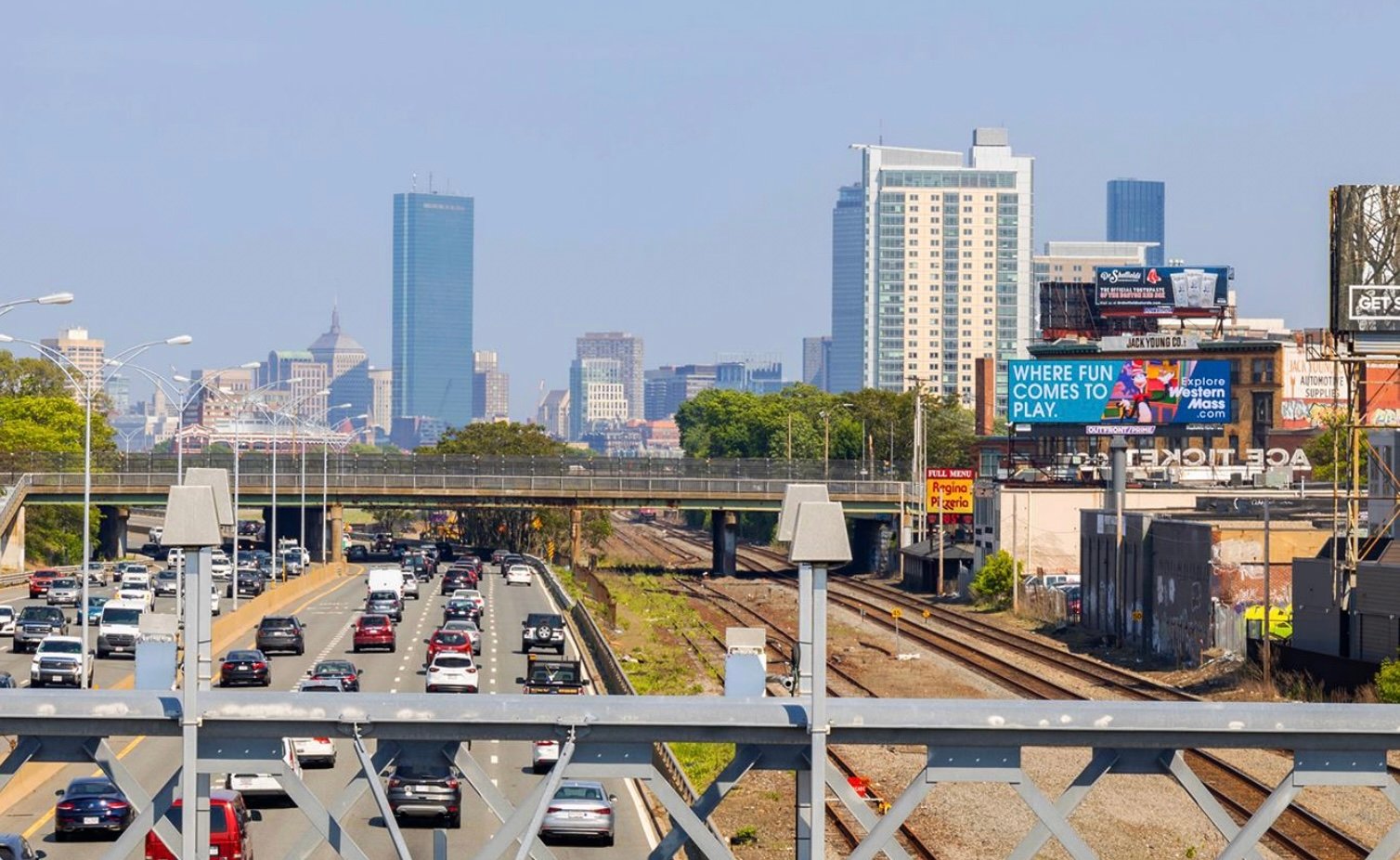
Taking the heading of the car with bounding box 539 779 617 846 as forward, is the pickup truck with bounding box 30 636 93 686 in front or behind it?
in front

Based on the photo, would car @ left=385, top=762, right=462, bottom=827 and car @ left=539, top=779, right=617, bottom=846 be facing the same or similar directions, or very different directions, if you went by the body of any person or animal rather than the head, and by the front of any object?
same or similar directions

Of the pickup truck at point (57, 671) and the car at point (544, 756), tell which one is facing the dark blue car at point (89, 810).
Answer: the pickup truck at point (57, 671)

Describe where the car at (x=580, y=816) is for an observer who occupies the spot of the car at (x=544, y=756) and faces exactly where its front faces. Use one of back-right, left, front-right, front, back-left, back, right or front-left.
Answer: back

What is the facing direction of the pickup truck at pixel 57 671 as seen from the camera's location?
facing the viewer

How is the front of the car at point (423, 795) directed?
away from the camera

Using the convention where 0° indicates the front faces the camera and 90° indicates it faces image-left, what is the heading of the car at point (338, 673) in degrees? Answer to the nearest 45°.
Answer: approximately 180°

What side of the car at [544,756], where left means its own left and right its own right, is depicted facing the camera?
back

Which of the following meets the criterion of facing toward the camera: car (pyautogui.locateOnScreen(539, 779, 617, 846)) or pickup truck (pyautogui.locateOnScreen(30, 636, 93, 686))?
pickup truck (pyautogui.locateOnScreen(30, 636, 93, 686))

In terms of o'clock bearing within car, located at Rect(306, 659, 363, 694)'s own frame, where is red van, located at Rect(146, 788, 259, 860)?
The red van is roughly at 6 o'clock from the car.

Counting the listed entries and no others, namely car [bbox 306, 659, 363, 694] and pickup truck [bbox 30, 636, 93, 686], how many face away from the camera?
1

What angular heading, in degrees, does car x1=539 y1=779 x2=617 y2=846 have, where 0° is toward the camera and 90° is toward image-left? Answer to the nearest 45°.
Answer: approximately 180°

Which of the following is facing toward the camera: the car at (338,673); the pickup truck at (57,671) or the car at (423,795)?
the pickup truck at (57,671)

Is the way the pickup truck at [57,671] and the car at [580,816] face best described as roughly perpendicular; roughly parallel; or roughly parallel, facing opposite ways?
roughly parallel, facing opposite ways

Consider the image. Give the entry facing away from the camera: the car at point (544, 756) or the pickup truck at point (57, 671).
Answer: the car at point (544, 756)

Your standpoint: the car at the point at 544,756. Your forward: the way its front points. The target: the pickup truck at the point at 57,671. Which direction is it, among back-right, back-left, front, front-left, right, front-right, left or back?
front-left

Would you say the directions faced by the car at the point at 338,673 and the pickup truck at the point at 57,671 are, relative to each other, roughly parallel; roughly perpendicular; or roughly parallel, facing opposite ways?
roughly parallel, facing opposite ways
